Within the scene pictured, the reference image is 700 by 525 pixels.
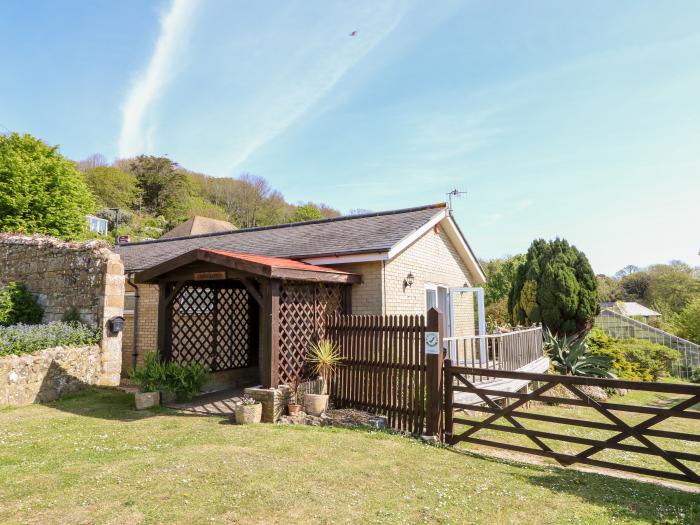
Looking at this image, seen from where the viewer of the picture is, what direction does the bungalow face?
facing the viewer and to the left of the viewer

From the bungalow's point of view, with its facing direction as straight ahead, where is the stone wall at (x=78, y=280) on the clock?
The stone wall is roughly at 2 o'clock from the bungalow.

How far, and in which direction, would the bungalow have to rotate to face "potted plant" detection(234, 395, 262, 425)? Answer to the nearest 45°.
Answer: approximately 45° to its left

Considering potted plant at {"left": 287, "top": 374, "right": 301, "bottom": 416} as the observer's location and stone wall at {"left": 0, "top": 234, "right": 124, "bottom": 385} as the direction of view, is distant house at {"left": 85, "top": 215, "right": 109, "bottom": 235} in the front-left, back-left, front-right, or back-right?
front-right

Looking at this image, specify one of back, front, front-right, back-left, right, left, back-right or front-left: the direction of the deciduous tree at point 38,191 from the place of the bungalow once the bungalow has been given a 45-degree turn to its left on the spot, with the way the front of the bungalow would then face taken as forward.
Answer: back-right

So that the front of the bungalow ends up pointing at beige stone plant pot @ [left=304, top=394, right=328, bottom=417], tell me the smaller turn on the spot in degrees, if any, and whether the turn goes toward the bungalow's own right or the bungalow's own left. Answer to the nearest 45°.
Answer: approximately 45° to the bungalow's own left

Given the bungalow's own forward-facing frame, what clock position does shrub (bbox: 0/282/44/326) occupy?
The shrub is roughly at 2 o'clock from the bungalow.

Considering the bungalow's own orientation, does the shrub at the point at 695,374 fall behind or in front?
behind

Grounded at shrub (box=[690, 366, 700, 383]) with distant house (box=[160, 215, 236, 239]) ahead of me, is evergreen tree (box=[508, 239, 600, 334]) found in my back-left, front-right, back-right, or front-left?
front-left

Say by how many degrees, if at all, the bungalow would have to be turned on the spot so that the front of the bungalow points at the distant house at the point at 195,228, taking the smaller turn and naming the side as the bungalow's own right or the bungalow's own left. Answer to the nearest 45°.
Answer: approximately 135° to the bungalow's own right
